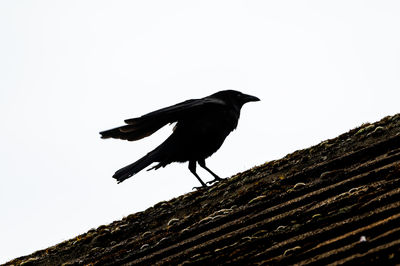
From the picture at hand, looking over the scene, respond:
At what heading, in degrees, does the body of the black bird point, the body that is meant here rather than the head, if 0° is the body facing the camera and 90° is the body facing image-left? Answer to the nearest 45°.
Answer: approximately 270°
